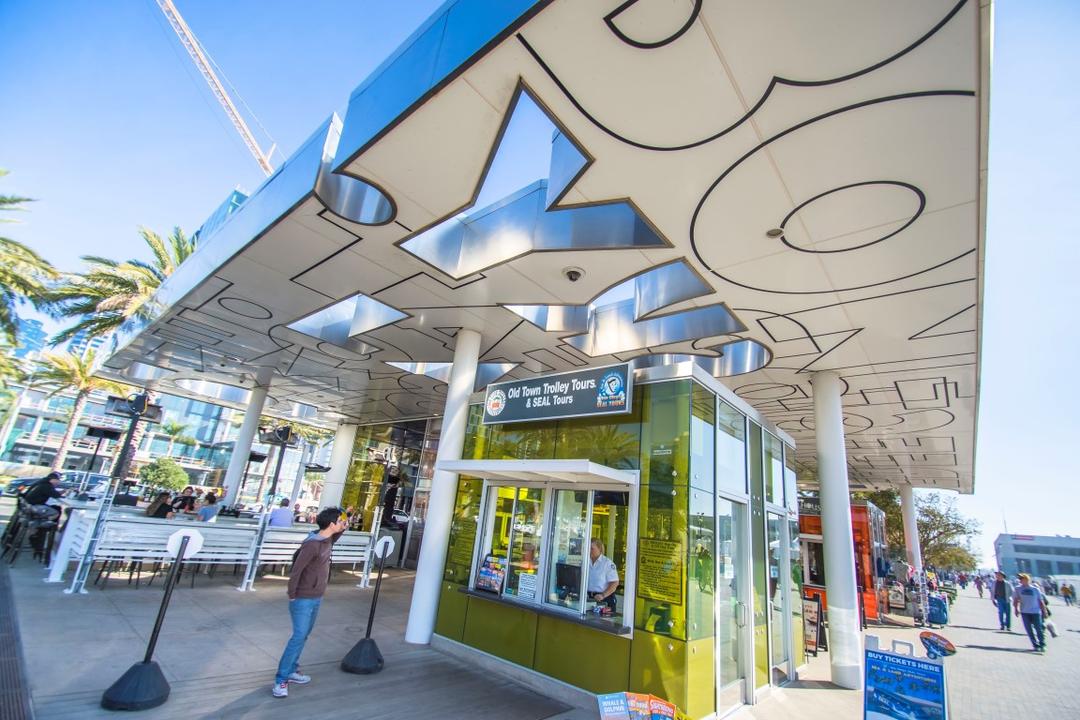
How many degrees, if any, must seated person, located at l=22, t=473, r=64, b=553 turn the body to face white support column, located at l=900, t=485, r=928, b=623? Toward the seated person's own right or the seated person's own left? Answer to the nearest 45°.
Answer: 0° — they already face it

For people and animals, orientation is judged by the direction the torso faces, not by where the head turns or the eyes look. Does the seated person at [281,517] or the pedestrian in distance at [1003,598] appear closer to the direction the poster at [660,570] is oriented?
the seated person

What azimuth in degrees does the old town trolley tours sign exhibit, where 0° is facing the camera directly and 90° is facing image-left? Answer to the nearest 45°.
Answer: approximately 45°

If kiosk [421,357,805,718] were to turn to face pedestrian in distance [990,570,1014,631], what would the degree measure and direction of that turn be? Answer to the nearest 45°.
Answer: approximately 180°

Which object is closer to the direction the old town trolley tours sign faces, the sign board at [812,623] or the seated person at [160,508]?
the seated person

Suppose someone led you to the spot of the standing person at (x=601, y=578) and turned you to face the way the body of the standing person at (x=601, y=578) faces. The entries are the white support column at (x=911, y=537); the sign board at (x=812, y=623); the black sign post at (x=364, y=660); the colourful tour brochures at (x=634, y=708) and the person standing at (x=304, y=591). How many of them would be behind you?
2

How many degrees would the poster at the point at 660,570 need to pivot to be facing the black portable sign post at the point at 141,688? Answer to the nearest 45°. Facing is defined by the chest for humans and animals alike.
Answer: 0° — it already faces it

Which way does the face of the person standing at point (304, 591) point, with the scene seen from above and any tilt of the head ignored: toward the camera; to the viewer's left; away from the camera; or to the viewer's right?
to the viewer's right

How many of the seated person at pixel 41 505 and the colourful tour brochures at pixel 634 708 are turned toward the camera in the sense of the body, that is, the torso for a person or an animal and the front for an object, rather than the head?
1
